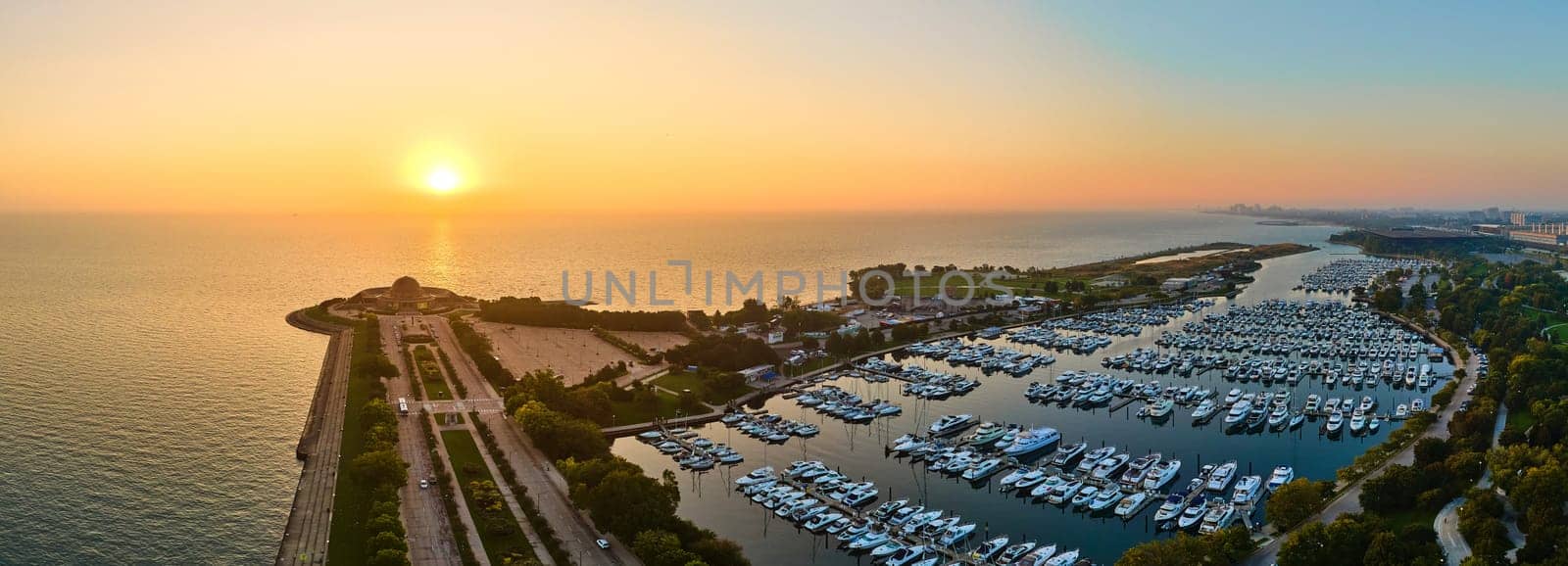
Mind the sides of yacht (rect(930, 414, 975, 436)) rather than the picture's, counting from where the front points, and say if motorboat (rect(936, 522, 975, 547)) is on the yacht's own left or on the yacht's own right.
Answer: on the yacht's own right

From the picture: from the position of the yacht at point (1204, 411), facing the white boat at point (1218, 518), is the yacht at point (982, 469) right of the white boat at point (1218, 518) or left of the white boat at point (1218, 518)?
right

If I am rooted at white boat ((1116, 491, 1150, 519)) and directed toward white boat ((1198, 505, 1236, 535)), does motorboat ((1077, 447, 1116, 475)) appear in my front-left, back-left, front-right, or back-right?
back-left

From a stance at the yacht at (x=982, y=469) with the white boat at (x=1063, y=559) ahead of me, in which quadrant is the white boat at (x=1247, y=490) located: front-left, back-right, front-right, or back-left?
front-left

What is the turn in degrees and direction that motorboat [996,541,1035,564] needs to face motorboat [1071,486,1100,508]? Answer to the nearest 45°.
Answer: approximately 45° to its left

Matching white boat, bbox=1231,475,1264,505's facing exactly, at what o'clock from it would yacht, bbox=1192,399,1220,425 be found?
The yacht is roughly at 10 o'clock from the white boat.

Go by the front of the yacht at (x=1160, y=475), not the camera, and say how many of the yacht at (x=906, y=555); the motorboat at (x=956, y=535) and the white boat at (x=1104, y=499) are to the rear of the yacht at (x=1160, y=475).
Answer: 3

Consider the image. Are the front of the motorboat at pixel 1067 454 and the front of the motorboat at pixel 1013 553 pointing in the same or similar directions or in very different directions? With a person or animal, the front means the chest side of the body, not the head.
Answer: same or similar directions

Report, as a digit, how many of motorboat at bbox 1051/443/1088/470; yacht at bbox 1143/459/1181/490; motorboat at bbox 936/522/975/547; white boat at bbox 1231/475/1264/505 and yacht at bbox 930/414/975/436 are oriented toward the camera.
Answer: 0

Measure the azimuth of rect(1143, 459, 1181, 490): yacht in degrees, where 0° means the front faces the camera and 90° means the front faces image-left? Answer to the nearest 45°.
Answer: approximately 225°

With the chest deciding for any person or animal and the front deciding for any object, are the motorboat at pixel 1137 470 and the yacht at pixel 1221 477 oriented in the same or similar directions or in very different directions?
same or similar directions

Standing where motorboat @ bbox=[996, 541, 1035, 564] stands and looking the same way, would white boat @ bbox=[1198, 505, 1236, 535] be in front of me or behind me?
in front
